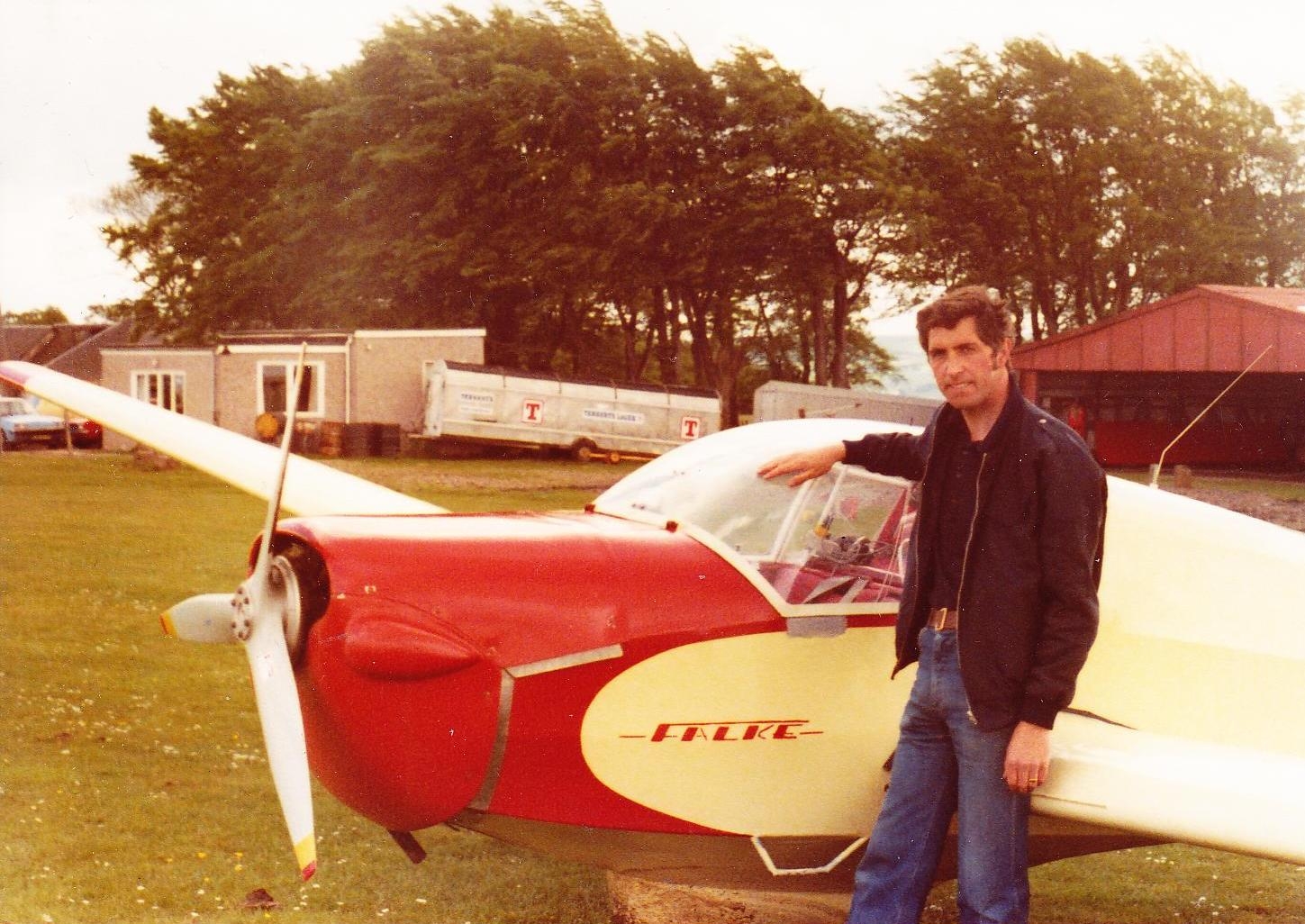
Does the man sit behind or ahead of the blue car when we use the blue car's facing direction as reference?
ahead

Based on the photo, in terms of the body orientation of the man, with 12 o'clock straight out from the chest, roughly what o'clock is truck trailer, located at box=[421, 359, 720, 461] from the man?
The truck trailer is roughly at 4 o'clock from the man.

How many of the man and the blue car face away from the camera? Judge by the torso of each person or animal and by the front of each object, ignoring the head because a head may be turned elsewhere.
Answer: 0

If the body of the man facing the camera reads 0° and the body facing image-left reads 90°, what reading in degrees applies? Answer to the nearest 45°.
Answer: approximately 45°
